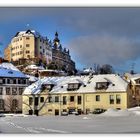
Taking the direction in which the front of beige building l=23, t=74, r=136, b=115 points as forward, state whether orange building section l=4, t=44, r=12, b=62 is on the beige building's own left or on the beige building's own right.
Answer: on the beige building's own right

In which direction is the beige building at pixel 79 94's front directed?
toward the camera
